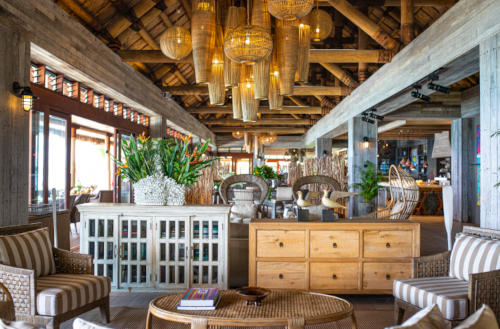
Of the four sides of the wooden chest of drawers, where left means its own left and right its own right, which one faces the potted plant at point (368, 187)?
back

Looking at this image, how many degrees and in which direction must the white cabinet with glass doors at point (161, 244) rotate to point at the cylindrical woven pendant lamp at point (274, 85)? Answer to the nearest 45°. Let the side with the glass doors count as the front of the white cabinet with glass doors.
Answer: approximately 135° to its left

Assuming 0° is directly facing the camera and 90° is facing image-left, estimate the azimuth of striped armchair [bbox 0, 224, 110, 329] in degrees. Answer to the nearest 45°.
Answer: approximately 315°

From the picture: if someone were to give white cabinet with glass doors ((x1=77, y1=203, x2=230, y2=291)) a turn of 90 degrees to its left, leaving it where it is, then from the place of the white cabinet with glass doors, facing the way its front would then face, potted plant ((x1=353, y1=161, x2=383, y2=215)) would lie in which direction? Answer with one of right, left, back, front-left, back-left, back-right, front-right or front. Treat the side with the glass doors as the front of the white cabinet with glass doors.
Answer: front-left

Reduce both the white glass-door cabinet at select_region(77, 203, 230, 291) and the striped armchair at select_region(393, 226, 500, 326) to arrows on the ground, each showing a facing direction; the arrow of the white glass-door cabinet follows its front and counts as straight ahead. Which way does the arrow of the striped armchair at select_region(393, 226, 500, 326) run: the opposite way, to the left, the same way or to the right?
to the right

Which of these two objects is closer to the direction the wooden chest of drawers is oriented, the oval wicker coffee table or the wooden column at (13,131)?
the oval wicker coffee table

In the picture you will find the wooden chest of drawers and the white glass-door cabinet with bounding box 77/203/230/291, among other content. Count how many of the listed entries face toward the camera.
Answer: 2

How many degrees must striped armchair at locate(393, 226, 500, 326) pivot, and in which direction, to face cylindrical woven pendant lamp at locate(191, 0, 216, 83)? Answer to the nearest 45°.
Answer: approximately 45° to its right
